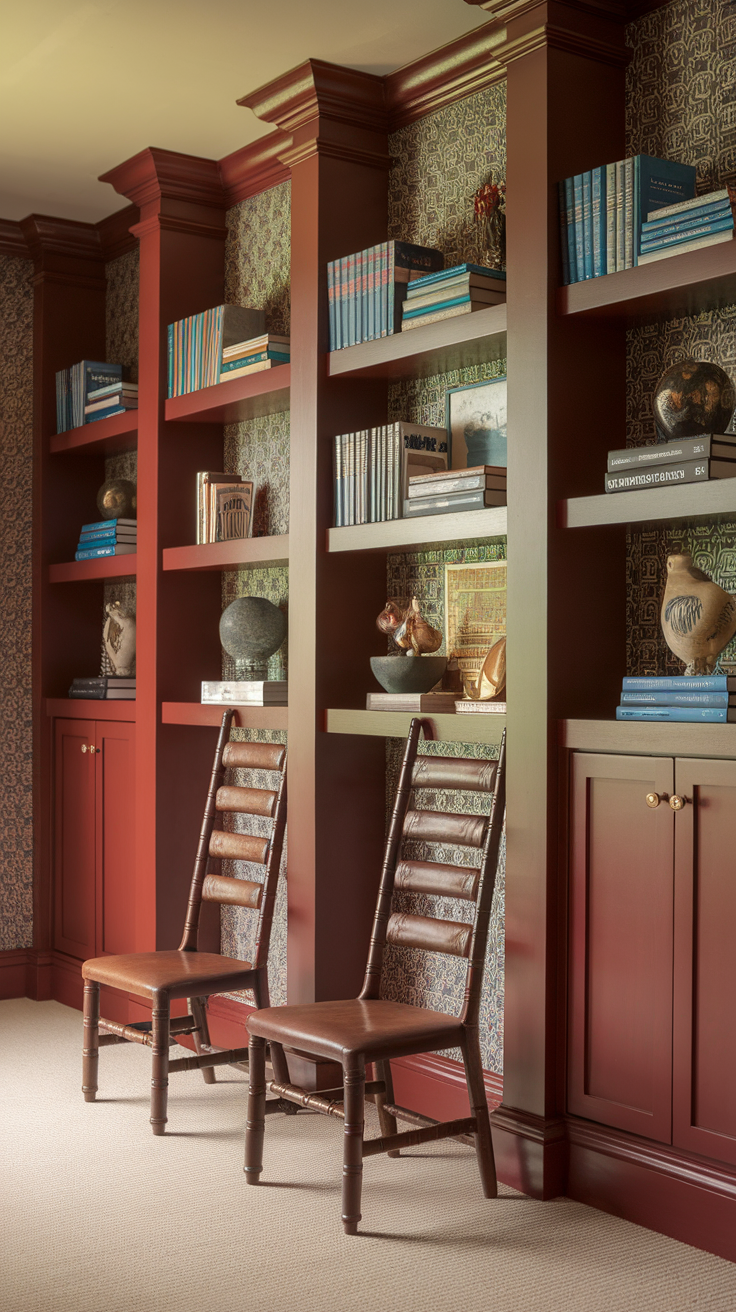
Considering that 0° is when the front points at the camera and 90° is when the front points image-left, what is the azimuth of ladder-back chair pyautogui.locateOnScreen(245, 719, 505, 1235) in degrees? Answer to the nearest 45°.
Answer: approximately 45°

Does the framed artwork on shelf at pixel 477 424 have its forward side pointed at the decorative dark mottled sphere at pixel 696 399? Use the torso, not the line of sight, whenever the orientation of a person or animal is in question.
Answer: no

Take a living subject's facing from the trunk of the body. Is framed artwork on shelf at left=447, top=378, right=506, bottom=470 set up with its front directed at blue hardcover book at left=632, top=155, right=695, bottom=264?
no

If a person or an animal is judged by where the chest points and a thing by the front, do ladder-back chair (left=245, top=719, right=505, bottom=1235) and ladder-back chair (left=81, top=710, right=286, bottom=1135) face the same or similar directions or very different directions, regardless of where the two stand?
same or similar directions

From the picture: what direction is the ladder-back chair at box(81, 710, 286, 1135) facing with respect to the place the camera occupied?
facing the viewer and to the left of the viewer

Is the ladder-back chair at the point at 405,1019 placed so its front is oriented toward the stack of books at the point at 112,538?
no

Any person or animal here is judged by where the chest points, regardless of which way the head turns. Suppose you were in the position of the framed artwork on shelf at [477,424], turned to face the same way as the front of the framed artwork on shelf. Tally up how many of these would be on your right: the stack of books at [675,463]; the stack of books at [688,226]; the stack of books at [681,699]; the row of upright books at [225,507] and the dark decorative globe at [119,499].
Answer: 2

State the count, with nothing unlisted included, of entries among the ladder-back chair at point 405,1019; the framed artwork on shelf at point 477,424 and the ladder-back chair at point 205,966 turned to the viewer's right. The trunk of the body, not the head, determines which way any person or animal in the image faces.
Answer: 0

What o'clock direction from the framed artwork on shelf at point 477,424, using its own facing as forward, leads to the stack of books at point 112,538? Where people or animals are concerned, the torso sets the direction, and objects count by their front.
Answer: The stack of books is roughly at 3 o'clock from the framed artwork on shelf.

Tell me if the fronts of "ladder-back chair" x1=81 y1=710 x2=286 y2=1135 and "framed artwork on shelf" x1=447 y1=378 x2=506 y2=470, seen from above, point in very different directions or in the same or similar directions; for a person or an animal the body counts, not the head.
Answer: same or similar directions

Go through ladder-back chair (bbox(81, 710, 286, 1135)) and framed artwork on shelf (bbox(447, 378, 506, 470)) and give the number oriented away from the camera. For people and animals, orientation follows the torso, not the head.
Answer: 0

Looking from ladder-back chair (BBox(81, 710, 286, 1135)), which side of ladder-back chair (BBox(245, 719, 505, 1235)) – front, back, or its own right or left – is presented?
right

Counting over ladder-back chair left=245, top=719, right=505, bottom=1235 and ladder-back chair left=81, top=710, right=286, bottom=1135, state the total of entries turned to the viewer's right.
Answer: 0
